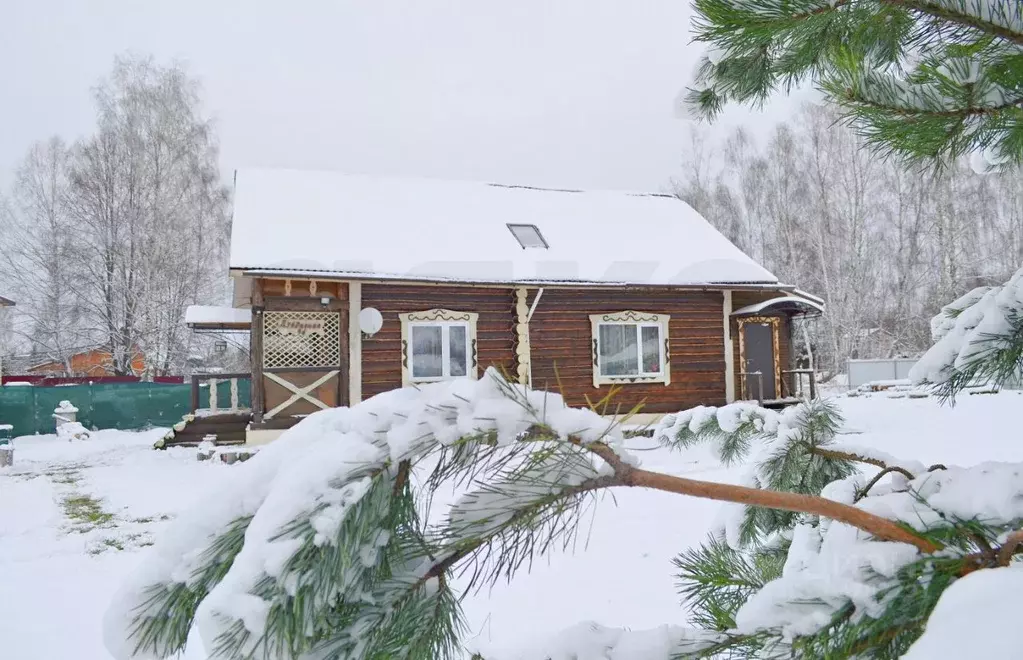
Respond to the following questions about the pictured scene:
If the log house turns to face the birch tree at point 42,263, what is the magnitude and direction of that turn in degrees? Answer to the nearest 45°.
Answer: approximately 135° to its right

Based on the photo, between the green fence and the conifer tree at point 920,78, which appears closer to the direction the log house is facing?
the conifer tree

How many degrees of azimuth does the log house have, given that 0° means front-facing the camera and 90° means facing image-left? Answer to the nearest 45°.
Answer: approximately 0°

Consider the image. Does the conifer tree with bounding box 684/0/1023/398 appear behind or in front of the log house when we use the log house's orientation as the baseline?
in front

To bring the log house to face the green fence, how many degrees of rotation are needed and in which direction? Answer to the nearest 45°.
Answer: approximately 135° to its right

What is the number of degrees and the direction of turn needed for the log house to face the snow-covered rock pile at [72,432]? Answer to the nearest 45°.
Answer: approximately 90° to its right

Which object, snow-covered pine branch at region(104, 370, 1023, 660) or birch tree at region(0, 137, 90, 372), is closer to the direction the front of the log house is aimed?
the snow-covered pine branch

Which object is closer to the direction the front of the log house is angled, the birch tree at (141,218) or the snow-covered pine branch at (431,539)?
the snow-covered pine branch

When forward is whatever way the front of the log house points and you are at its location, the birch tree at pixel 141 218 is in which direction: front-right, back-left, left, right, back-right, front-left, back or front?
back-right

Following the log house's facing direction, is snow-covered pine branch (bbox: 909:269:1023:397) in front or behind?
in front

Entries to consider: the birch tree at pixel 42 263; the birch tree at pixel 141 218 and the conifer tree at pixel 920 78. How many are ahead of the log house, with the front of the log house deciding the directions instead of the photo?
1

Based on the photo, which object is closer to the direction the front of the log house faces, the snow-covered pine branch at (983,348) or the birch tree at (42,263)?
the snow-covered pine branch
